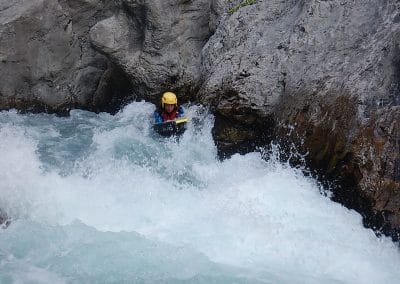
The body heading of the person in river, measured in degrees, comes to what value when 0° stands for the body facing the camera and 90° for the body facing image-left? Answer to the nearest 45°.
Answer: approximately 0°

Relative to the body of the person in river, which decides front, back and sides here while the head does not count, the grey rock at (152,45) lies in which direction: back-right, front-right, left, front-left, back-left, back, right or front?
back
